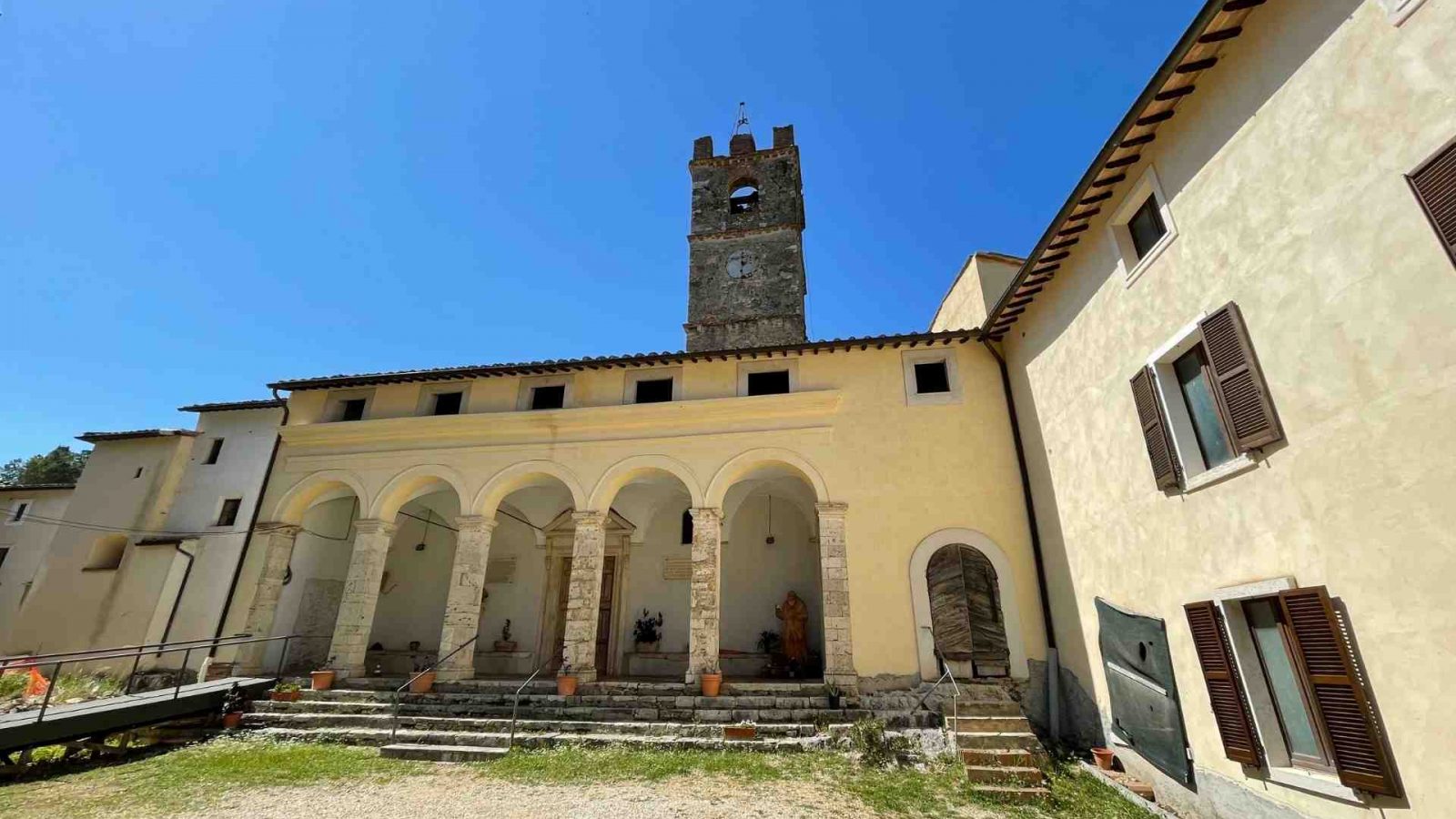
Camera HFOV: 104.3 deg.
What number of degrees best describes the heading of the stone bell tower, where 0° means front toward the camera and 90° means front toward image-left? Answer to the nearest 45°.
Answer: approximately 0°

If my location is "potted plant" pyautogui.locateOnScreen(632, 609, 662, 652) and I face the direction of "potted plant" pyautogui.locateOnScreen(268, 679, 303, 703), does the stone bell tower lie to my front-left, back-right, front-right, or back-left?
back-right
